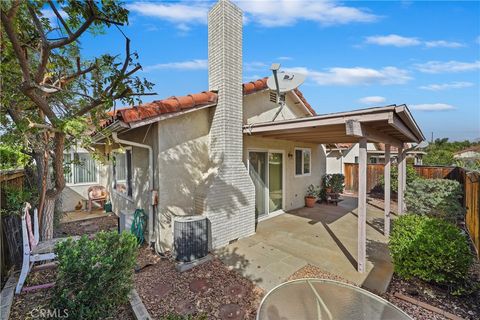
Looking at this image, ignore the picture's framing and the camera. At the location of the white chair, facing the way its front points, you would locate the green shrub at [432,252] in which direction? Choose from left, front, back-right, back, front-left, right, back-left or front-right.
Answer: front-right

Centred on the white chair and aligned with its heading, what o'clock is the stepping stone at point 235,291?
The stepping stone is roughly at 1 o'clock from the white chair.

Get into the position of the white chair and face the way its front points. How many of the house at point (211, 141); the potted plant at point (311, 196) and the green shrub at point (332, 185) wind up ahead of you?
3

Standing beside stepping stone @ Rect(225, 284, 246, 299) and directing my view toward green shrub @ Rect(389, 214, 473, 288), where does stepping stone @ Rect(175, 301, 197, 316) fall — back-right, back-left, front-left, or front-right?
back-right

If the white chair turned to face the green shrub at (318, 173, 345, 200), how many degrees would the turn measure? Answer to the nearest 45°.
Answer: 0° — it already faces it

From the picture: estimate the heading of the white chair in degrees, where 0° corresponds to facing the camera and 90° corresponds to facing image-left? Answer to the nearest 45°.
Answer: approximately 270°

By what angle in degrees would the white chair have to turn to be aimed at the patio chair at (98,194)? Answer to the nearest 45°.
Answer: approximately 90° to its left

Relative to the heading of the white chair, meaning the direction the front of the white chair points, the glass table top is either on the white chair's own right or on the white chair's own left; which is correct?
on the white chair's own right

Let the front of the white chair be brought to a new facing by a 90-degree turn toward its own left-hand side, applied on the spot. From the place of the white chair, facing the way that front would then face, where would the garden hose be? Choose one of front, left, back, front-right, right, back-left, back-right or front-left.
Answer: front-right
